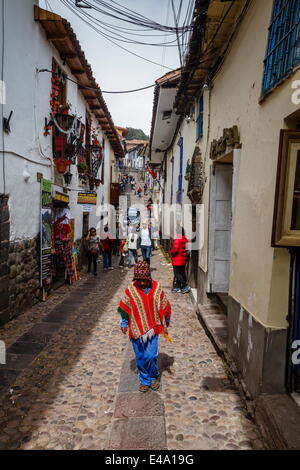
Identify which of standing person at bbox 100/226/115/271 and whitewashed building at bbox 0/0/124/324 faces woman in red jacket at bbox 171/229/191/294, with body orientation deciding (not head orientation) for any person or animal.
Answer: the whitewashed building

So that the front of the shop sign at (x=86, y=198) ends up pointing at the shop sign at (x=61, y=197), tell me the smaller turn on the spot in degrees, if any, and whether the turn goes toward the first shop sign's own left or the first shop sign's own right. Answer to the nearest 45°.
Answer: approximately 45° to the first shop sign's own right

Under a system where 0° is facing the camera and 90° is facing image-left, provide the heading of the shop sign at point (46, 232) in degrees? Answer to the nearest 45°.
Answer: approximately 315°

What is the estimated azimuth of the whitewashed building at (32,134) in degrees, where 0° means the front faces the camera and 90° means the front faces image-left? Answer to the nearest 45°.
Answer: approximately 270°
